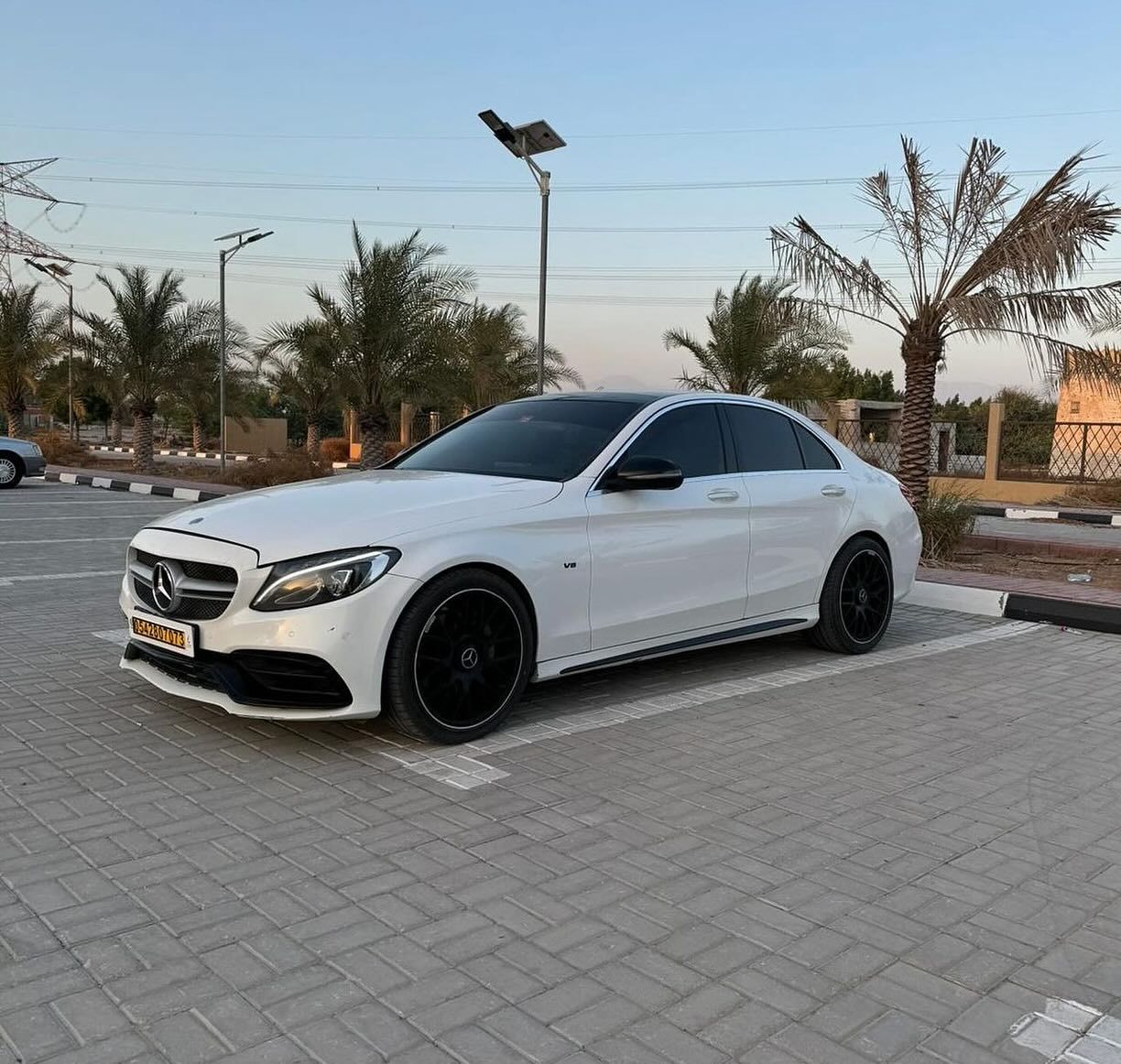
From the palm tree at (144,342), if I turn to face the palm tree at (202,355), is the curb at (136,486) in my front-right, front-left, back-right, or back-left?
back-right

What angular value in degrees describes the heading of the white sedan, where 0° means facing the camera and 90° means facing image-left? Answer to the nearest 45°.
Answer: approximately 45°

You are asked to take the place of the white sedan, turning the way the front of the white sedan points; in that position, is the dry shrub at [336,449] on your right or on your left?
on your right

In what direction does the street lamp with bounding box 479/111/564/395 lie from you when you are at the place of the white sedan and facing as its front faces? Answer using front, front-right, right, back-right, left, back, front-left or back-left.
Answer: back-right

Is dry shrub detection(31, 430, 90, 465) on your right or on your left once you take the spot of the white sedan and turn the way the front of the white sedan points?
on your right

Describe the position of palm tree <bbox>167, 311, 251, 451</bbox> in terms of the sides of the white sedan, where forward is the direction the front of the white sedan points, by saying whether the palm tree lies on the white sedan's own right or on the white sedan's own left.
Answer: on the white sedan's own right
